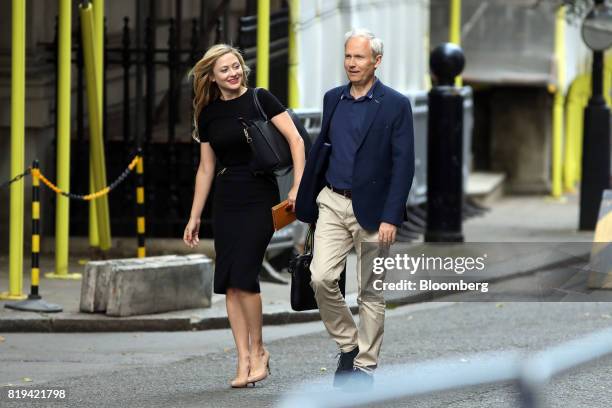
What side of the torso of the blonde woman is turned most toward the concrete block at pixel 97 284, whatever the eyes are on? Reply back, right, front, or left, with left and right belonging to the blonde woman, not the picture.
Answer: back

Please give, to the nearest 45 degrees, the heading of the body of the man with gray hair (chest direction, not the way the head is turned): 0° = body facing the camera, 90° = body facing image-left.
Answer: approximately 45°

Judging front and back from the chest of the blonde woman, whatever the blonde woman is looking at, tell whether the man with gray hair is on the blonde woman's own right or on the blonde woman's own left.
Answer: on the blonde woman's own left

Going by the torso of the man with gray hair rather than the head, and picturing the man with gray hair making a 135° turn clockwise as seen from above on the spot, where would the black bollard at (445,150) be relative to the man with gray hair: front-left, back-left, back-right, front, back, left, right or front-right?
front

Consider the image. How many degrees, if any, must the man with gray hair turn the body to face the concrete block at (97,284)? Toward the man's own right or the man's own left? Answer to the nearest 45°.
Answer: approximately 90° to the man's own right

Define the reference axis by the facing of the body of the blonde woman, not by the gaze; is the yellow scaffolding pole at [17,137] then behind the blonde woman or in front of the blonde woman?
behind

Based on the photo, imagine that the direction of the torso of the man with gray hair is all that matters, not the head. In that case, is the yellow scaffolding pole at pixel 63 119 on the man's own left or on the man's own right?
on the man's own right

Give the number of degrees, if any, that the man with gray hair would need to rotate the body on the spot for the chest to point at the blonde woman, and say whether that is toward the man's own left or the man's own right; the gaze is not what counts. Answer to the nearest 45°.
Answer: approximately 90° to the man's own right

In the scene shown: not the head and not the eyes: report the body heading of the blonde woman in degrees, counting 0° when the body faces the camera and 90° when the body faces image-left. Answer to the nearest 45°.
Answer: approximately 0°

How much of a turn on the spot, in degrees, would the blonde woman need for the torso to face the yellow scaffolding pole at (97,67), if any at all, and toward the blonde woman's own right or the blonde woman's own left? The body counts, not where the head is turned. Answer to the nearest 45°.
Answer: approximately 180°

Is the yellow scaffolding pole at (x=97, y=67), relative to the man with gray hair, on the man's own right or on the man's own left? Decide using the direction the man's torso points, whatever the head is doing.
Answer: on the man's own right
